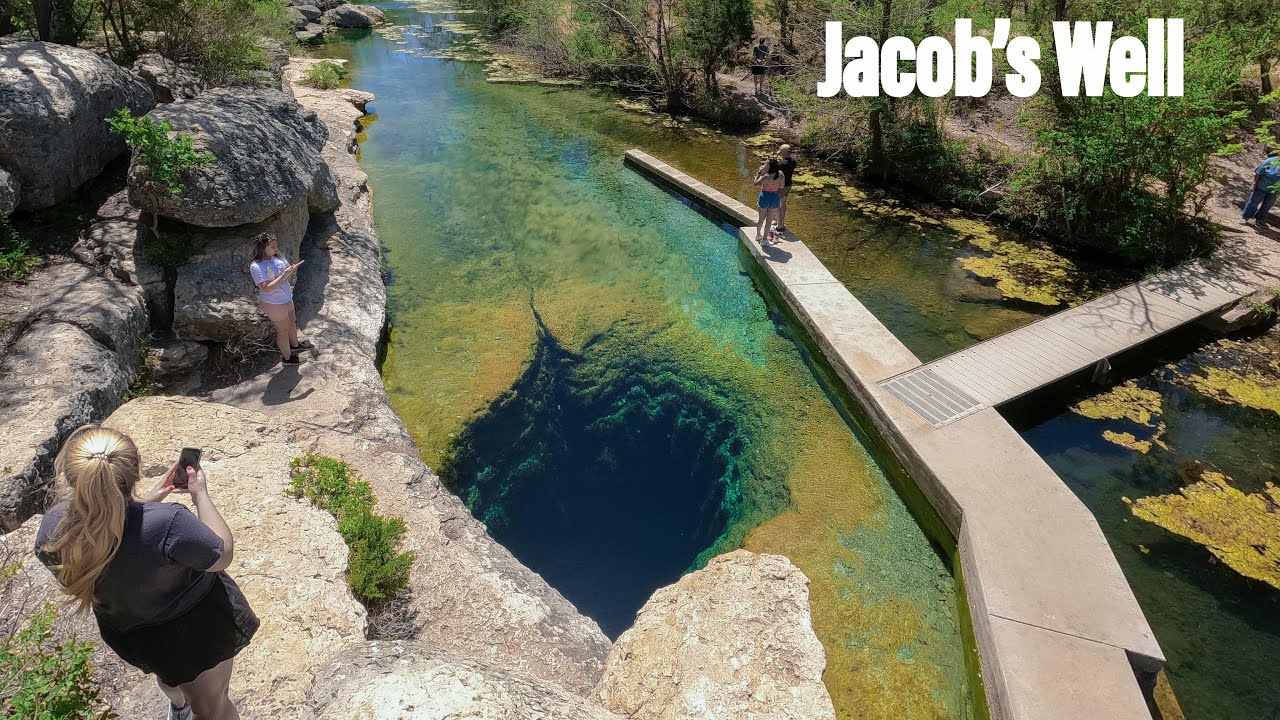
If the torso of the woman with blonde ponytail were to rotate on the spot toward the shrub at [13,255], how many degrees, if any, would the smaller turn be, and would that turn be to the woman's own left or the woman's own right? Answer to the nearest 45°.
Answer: approximately 45° to the woman's own left

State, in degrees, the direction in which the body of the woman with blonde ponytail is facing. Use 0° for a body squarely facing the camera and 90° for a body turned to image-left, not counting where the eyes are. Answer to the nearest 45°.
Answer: approximately 225°
